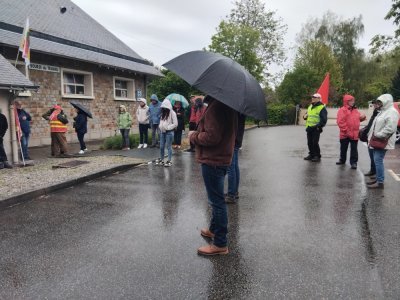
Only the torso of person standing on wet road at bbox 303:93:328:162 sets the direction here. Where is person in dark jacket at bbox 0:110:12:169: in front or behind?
in front

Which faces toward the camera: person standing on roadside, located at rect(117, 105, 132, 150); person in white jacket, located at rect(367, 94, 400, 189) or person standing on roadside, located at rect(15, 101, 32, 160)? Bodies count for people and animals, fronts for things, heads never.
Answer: person standing on roadside, located at rect(117, 105, 132, 150)

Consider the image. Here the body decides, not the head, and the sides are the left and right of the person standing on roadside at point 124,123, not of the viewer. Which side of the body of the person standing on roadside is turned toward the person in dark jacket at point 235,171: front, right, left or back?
front

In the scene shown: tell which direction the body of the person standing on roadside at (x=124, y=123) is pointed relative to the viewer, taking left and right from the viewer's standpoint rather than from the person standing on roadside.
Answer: facing the viewer

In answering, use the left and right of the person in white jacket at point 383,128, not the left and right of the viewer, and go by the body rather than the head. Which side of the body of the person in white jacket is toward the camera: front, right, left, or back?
left

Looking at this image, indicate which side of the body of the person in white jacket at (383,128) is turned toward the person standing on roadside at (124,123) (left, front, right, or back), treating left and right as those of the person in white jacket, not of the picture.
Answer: front

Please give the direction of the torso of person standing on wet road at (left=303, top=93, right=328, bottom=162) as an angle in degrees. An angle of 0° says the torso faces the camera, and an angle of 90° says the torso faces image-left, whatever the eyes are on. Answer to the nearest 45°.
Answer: approximately 45°
